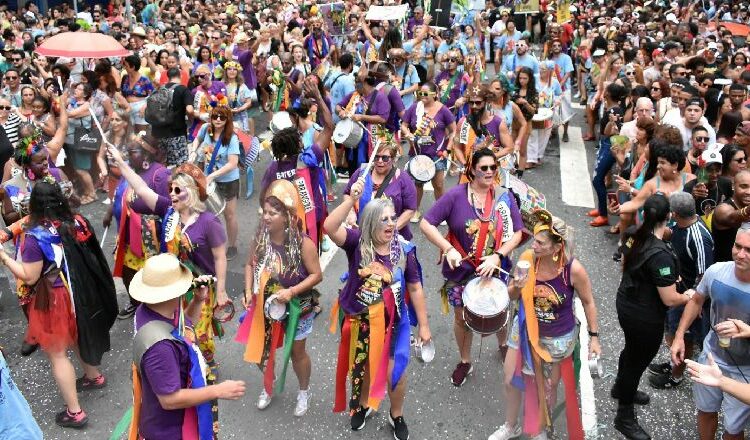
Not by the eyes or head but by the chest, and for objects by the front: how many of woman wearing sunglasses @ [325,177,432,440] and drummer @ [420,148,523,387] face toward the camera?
2

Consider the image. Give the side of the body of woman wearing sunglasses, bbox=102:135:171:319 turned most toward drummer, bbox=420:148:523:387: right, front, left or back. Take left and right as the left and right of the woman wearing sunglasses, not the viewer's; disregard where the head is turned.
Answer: left

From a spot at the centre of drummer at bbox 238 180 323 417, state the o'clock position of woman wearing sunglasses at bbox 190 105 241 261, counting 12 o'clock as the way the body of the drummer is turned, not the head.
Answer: The woman wearing sunglasses is roughly at 4 o'clock from the drummer.

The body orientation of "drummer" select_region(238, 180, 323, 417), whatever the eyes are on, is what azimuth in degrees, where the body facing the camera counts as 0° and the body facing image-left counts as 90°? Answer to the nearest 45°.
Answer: approximately 45°

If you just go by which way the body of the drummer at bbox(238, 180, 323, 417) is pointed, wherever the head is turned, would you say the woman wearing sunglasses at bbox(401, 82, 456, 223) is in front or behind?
behind
